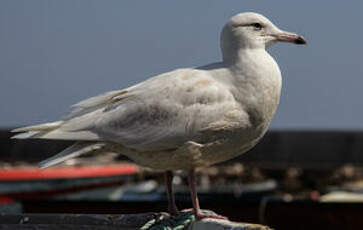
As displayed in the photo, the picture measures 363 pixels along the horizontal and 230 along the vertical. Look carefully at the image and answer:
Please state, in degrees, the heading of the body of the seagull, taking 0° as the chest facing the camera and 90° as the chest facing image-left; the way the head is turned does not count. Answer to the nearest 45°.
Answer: approximately 270°
